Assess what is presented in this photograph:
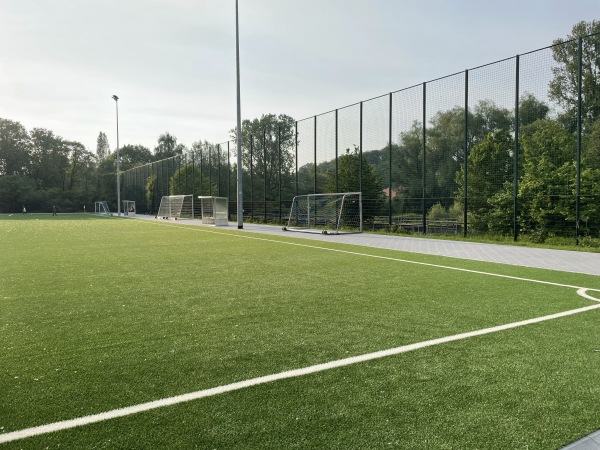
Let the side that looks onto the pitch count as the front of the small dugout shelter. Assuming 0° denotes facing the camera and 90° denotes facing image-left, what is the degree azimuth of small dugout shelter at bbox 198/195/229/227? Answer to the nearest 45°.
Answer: approximately 45°

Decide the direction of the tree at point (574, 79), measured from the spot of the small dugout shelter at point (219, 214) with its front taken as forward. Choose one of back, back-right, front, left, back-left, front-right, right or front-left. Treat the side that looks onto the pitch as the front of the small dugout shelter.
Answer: left

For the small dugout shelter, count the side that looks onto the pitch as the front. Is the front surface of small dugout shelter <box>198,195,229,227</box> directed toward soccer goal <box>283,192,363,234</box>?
no

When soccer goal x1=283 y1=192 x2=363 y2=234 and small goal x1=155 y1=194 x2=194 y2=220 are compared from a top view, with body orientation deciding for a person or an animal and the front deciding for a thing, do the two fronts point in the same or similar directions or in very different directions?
same or similar directions

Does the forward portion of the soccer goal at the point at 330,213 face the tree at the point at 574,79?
no

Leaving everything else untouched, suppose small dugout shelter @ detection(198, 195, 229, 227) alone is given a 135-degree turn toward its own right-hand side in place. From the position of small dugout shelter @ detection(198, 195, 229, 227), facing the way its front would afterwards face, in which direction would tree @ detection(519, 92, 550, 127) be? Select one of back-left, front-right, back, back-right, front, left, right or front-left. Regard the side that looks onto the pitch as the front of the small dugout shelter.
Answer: back-right

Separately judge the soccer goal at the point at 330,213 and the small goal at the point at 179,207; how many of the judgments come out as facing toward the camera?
0
